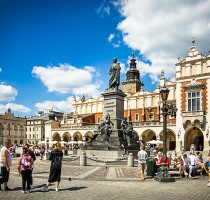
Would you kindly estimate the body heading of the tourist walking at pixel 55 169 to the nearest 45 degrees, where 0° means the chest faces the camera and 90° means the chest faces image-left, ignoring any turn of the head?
approximately 225°
